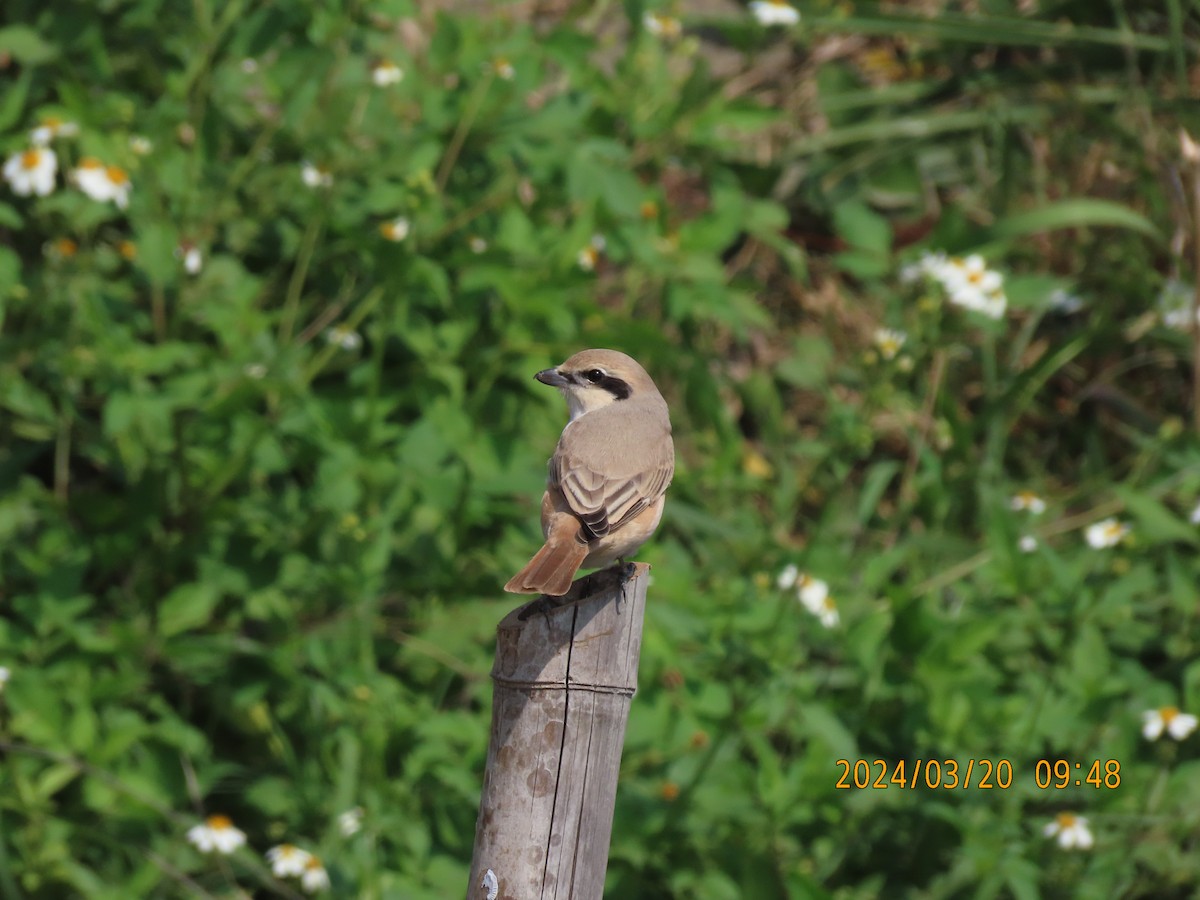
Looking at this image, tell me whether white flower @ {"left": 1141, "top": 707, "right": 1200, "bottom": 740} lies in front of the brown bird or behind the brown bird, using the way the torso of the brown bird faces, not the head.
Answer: in front

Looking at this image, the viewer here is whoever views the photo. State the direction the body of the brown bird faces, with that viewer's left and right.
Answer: facing away from the viewer and to the right of the viewer

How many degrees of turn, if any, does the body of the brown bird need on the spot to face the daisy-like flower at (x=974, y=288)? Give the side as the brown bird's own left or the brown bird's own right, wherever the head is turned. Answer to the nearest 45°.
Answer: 0° — it already faces it

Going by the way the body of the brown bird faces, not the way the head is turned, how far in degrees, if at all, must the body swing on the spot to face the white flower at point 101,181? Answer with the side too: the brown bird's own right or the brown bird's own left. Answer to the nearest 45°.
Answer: approximately 90° to the brown bird's own left

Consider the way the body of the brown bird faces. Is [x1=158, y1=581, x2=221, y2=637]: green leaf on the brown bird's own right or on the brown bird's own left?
on the brown bird's own left

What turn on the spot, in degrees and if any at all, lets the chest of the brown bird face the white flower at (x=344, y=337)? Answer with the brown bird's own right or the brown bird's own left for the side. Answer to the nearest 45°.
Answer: approximately 90° to the brown bird's own left

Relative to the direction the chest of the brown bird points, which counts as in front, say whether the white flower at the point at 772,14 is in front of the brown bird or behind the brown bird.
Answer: in front

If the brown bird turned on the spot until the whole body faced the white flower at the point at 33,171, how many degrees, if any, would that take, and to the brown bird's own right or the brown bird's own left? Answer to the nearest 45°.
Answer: approximately 90° to the brown bird's own left

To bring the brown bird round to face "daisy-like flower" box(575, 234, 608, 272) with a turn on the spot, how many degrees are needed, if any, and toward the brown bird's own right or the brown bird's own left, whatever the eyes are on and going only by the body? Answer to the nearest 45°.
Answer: approximately 45° to the brown bird's own left

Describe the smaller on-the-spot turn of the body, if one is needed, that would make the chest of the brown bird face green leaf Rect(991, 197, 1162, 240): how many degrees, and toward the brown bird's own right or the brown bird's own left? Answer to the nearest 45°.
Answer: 0° — it already faces it

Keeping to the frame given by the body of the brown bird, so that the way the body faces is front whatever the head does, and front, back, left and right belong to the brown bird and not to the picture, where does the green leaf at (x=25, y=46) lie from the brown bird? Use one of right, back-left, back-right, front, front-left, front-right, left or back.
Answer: left

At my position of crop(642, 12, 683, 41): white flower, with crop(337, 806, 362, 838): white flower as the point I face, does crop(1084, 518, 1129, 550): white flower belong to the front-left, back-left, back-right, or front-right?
front-left

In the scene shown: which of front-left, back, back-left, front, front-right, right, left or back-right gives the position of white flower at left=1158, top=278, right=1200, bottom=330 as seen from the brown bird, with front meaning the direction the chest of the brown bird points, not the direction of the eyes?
front

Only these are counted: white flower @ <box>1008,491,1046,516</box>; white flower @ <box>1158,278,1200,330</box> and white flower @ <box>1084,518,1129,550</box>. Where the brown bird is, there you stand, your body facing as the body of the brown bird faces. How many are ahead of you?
3

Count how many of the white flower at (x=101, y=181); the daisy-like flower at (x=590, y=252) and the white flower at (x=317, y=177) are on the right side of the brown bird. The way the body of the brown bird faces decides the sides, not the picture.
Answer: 0

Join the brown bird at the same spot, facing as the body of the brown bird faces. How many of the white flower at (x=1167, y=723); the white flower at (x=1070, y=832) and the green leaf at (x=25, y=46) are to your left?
1
